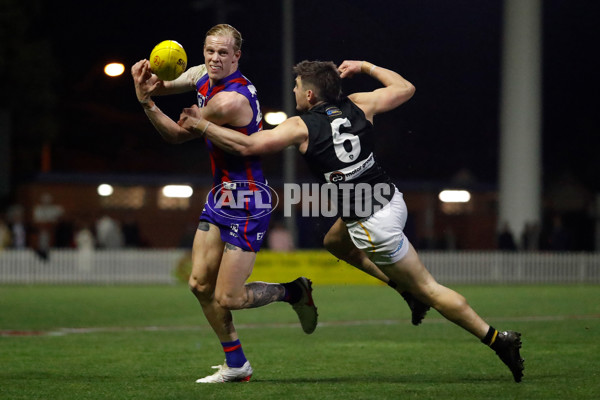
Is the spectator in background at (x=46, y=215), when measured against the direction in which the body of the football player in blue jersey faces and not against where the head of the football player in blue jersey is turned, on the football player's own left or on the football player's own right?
on the football player's own right

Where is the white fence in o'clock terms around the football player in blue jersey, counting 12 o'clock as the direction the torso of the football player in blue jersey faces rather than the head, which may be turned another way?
The white fence is roughly at 5 o'clock from the football player in blue jersey.

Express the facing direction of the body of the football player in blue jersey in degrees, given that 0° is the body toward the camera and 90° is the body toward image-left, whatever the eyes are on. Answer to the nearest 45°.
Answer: approximately 45°

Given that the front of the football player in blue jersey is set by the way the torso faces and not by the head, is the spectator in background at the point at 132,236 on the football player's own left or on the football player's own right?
on the football player's own right

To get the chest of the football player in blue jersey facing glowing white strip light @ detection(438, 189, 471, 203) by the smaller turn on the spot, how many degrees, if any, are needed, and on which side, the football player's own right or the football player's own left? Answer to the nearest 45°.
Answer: approximately 135° to the football player's own right

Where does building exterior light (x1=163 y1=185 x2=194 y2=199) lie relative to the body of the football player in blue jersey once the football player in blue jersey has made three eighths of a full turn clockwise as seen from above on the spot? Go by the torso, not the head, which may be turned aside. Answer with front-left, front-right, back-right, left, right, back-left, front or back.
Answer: front

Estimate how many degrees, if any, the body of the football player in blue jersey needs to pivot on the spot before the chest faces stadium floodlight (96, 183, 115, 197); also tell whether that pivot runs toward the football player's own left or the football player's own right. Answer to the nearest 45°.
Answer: approximately 135° to the football player's own right
